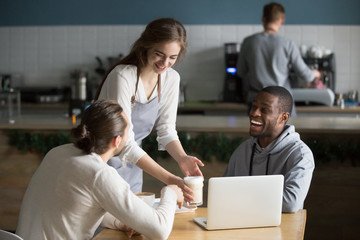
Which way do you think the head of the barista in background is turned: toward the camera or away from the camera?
away from the camera

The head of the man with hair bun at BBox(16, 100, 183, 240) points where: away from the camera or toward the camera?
away from the camera

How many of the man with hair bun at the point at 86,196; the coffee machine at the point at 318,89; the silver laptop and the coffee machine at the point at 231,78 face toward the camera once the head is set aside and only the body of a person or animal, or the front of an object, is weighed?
2

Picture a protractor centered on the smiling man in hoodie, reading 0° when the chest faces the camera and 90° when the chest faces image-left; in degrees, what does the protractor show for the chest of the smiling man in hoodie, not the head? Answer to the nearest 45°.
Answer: approximately 45°

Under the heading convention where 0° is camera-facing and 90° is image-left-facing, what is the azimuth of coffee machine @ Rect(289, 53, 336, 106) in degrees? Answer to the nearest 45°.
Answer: approximately 0°

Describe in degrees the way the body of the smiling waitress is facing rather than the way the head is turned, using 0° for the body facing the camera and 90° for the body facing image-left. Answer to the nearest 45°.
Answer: approximately 315°

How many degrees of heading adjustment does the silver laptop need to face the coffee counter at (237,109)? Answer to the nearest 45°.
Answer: approximately 45° to its right

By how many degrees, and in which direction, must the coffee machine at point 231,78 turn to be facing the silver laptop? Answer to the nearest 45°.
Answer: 0° — it already faces it

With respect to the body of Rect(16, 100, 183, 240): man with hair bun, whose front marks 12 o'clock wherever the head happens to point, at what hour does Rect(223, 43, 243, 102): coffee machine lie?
The coffee machine is roughly at 11 o'clock from the man with hair bun.
